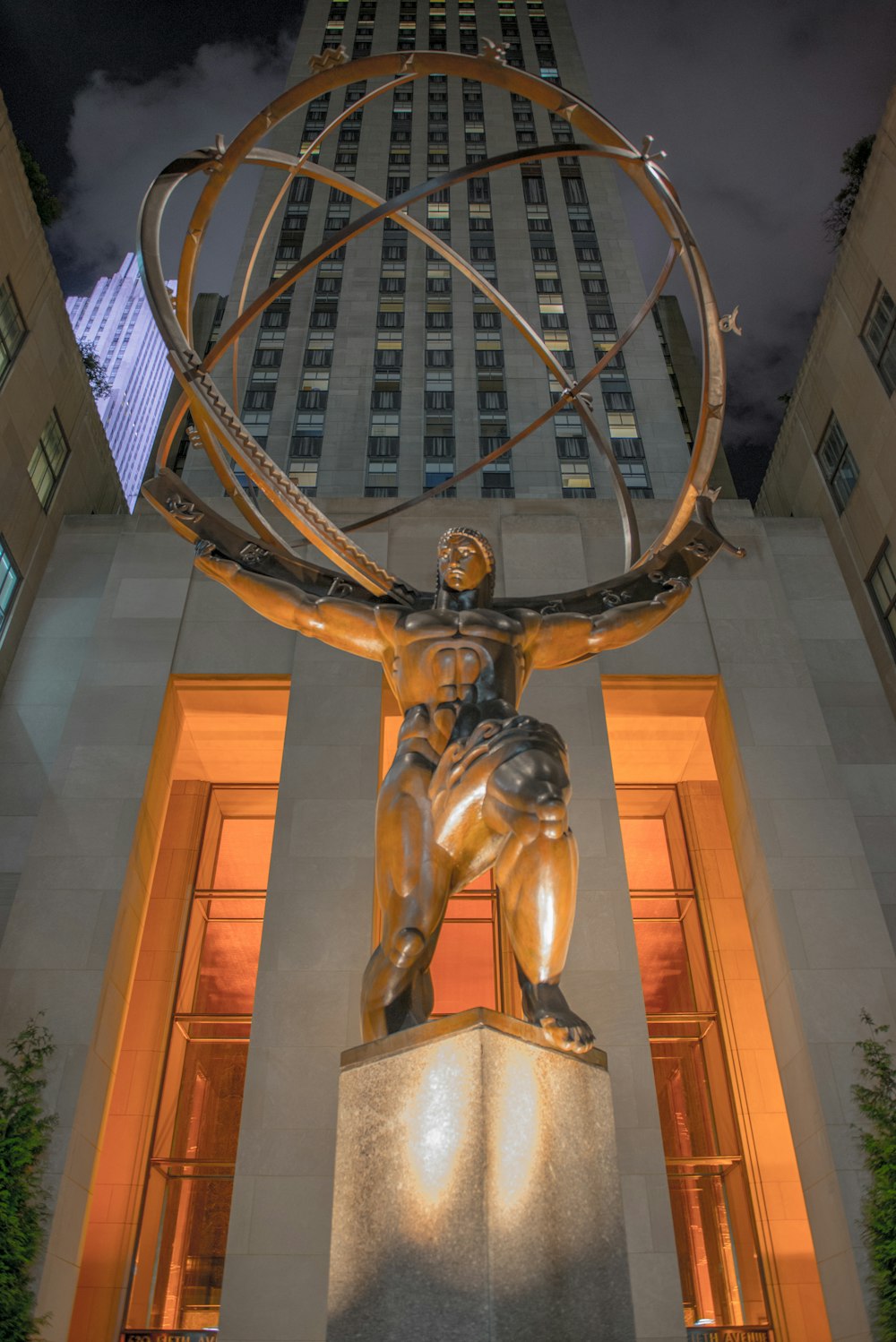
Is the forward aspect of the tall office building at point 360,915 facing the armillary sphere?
yes

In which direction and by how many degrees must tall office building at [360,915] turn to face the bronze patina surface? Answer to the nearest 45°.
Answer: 0° — it already faces it

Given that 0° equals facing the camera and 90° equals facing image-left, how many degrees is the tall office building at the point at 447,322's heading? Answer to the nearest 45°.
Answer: approximately 0°
